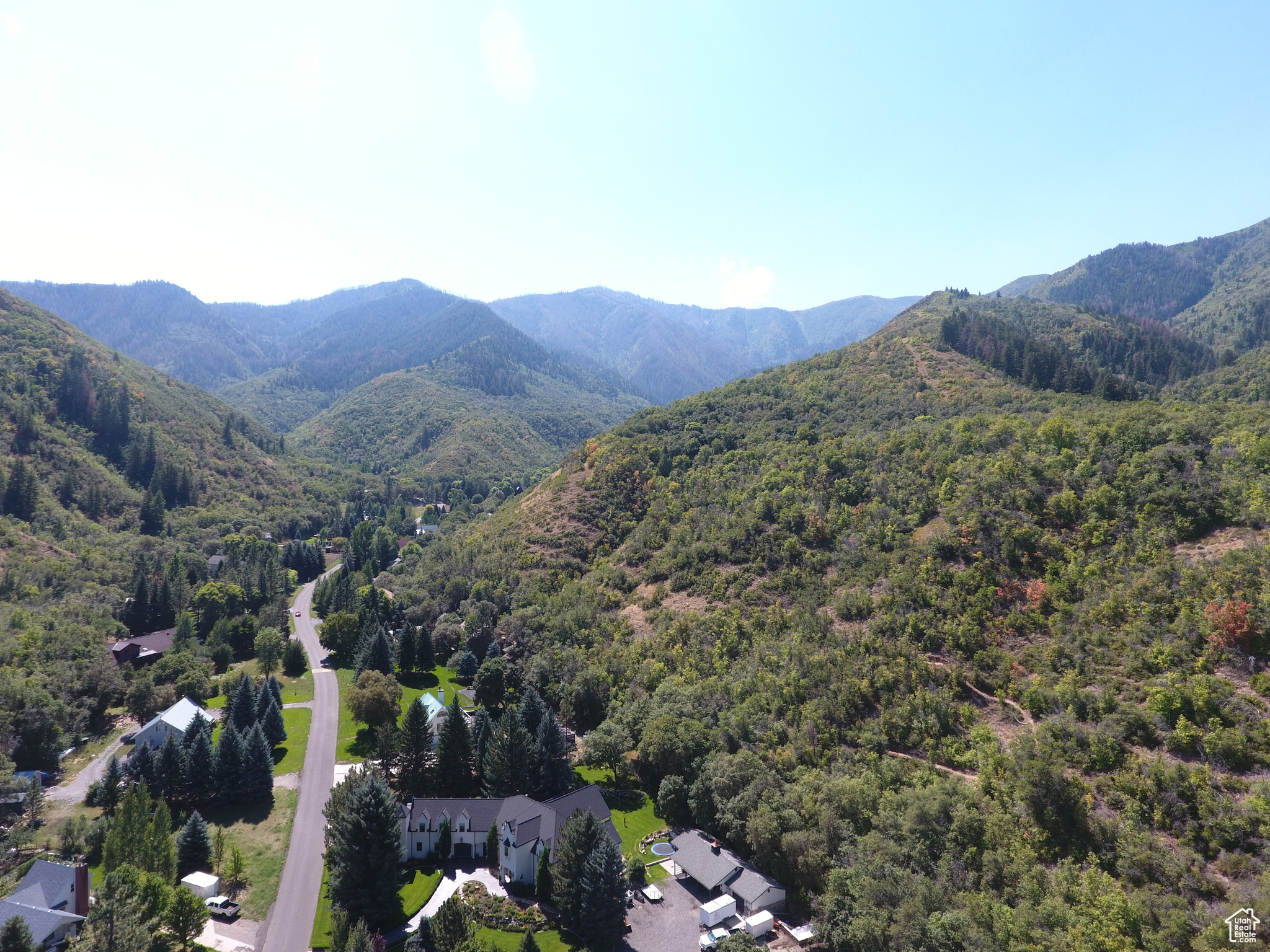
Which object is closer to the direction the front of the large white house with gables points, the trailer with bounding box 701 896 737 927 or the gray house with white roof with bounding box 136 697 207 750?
the trailer

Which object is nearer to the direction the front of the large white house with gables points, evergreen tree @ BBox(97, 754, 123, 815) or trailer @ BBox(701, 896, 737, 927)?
the trailer

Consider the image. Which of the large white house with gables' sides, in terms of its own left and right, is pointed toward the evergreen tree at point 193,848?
right

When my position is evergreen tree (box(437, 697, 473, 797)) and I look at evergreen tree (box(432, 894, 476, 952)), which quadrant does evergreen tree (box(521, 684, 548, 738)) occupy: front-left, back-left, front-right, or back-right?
back-left

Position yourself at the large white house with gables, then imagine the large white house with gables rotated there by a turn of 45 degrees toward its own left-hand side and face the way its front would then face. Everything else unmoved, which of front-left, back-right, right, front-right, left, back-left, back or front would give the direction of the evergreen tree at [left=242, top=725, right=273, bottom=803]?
back

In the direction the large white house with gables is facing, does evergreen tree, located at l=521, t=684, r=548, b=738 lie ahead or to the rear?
to the rear

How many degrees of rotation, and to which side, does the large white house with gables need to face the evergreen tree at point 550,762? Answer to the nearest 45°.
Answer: approximately 135° to its left

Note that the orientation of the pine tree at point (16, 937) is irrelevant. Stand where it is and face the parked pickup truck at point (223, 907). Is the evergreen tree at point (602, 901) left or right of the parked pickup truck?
right

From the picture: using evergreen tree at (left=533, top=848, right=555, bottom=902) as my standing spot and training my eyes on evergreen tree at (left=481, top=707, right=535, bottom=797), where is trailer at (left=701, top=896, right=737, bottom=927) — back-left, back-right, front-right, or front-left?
back-right

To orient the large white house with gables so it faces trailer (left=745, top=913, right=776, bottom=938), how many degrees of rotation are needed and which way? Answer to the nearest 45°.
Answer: approximately 45° to its left

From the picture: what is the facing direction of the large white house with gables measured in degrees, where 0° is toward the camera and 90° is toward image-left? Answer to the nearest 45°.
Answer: approximately 0°

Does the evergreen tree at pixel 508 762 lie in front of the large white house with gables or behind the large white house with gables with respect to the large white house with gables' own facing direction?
behind
